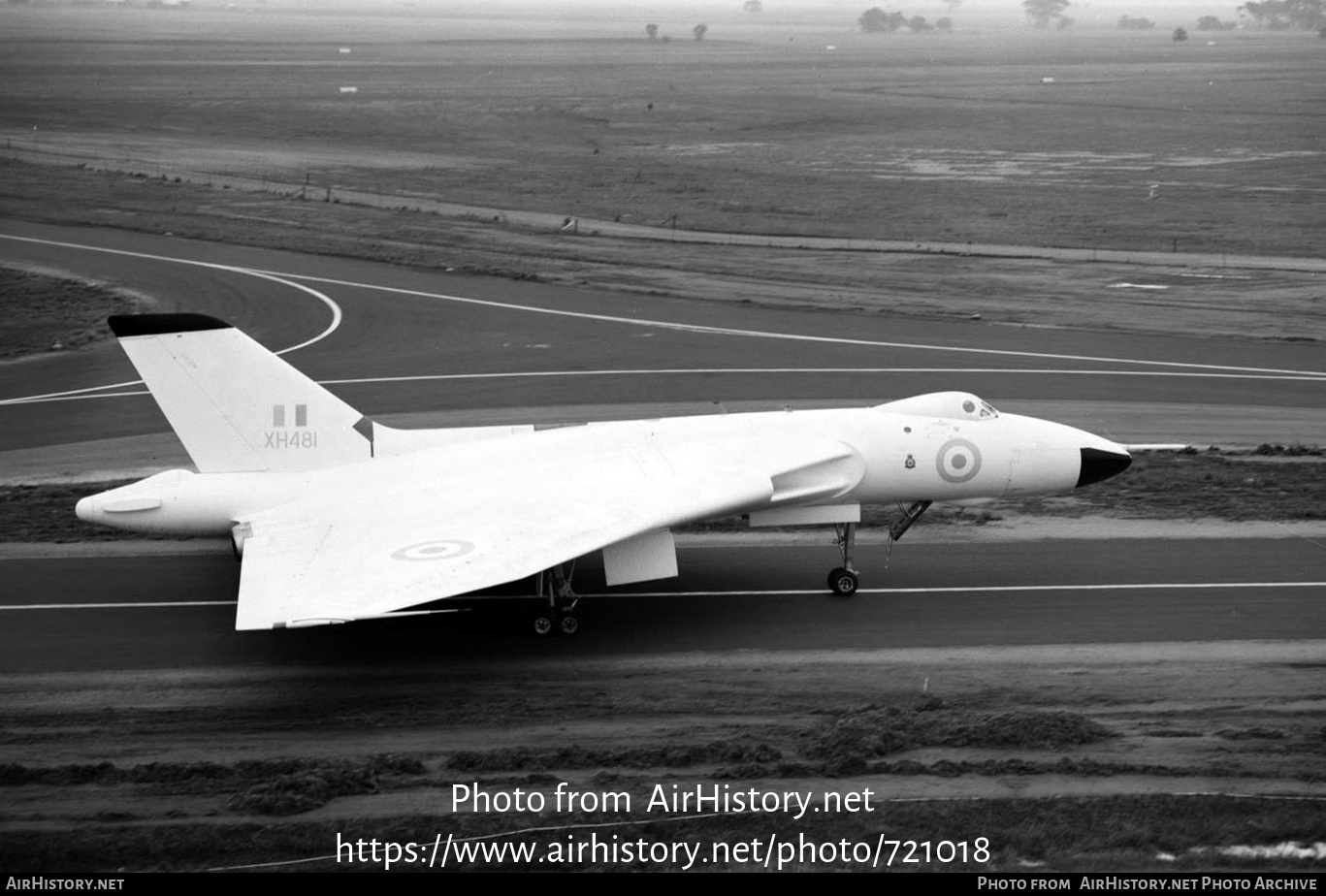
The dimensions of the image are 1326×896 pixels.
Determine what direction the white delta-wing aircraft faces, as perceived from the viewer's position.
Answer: facing to the right of the viewer
